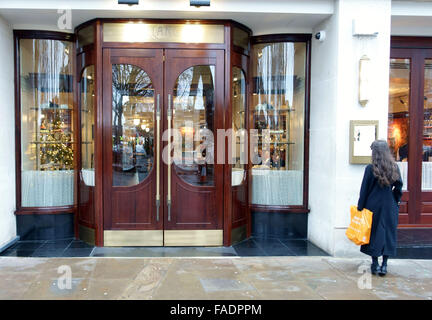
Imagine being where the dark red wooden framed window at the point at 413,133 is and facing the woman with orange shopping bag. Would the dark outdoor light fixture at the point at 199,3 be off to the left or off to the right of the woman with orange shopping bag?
right

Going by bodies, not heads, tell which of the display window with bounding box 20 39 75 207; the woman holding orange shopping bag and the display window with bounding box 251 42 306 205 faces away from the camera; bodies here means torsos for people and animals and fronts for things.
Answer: the woman holding orange shopping bag

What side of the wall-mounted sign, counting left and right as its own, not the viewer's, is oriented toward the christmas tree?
right

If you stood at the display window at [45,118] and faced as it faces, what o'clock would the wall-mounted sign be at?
The wall-mounted sign is roughly at 10 o'clock from the display window.

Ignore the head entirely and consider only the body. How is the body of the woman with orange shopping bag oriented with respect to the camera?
away from the camera

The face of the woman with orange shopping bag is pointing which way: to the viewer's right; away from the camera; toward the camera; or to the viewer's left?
away from the camera
